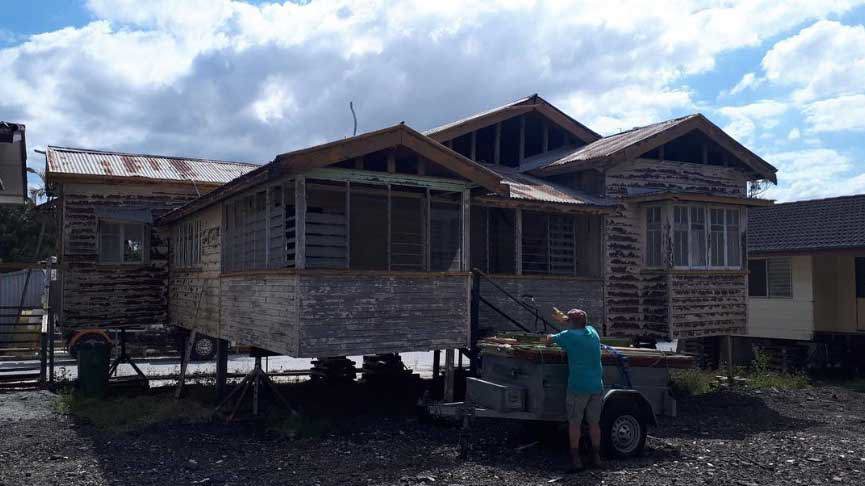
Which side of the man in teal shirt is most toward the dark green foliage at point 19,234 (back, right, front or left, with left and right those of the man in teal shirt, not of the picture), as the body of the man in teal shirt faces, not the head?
front

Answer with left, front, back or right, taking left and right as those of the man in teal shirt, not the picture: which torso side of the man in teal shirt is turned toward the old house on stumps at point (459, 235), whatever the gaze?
front

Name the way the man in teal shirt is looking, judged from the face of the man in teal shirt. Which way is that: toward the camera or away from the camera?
away from the camera

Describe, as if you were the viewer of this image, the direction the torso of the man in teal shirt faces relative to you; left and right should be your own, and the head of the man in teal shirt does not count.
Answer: facing away from the viewer and to the left of the viewer

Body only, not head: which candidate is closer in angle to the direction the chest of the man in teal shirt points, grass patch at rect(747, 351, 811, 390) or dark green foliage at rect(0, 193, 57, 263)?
the dark green foliage

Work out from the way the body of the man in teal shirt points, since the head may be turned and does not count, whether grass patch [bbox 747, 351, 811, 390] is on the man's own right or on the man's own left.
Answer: on the man's own right

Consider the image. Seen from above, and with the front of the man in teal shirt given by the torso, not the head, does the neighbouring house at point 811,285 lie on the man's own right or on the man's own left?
on the man's own right
